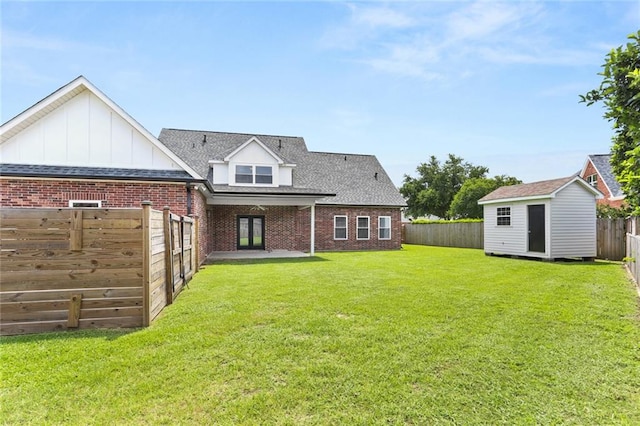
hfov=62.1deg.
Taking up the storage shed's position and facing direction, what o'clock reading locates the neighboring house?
The neighboring house is roughly at 5 o'clock from the storage shed.

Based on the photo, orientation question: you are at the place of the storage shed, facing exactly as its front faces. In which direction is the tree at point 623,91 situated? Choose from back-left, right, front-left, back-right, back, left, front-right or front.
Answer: front-left

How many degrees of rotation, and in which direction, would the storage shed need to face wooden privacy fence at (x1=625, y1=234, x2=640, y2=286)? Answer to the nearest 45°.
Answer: approximately 45° to its left

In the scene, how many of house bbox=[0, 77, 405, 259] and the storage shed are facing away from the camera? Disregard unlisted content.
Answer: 1

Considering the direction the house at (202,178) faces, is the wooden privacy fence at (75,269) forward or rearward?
rearward

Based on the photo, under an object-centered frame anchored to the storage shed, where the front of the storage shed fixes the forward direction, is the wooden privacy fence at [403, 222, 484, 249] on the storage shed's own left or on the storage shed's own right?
on the storage shed's own right

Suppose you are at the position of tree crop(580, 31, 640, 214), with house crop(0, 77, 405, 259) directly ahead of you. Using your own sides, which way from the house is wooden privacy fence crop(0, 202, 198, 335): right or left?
left

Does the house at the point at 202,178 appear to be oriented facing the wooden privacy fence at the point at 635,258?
no

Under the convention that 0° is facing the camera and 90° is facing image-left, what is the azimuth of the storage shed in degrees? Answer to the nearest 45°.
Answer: approximately 45°

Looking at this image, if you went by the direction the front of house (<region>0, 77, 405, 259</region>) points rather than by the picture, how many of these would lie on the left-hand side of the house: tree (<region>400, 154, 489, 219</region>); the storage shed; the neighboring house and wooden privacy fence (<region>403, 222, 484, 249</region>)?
0

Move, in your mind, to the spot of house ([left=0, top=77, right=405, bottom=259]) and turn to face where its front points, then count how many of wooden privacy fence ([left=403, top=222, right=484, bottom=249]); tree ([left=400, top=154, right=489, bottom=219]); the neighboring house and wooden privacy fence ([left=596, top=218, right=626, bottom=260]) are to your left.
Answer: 0

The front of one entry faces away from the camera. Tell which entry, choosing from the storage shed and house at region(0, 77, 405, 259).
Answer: the house

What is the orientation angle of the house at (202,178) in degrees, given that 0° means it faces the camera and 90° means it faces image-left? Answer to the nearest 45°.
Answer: approximately 180°
